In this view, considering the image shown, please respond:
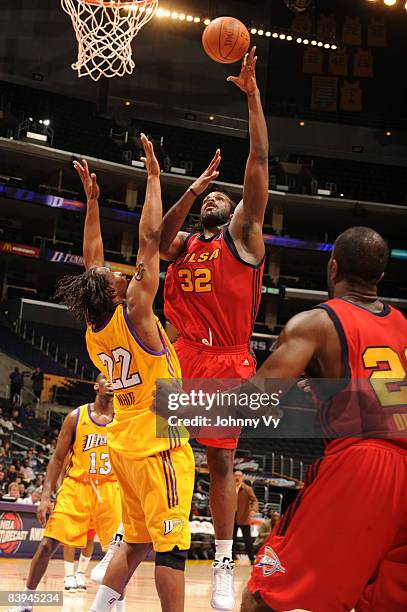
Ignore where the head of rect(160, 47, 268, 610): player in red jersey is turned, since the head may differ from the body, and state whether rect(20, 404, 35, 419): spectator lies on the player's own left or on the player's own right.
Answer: on the player's own right

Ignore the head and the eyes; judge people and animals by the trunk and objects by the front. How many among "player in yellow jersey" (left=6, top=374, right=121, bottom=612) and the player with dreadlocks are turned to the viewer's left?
0

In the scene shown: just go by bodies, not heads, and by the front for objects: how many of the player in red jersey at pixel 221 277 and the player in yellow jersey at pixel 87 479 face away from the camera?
0

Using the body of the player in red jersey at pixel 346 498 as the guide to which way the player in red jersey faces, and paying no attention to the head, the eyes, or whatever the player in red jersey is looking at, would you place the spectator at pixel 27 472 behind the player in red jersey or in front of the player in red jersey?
in front

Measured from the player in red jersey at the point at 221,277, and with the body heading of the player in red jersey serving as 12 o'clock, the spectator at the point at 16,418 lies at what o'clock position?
The spectator is roughly at 4 o'clock from the player in red jersey.

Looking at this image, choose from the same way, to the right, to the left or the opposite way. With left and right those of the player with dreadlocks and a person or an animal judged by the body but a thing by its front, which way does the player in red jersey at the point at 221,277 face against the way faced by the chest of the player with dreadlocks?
the opposite way

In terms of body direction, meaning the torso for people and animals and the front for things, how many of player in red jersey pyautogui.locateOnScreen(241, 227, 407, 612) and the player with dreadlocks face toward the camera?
0

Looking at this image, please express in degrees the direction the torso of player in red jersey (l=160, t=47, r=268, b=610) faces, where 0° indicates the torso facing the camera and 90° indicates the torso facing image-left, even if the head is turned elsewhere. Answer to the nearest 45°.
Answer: approximately 45°

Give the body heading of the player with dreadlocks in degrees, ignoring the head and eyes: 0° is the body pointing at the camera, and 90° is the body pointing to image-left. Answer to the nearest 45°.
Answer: approximately 225°

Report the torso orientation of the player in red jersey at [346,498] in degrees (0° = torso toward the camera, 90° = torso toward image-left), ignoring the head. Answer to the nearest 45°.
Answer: approximately 135°

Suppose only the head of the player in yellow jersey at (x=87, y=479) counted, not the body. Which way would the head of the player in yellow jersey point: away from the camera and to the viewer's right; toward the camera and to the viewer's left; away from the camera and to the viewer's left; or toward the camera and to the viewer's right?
toward the camera and to the viewer's right

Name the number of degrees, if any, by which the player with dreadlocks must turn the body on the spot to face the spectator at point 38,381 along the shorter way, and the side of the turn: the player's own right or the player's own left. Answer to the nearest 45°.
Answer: approximately 45° to the player's own left

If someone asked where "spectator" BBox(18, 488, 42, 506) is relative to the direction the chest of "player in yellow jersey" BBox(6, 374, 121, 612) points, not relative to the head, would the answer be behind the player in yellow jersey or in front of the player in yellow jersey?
behind
